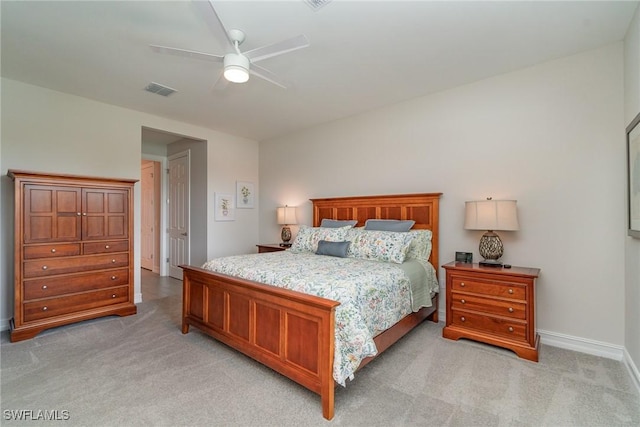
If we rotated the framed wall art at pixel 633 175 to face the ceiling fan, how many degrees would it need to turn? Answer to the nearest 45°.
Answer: approximately 45° to its left

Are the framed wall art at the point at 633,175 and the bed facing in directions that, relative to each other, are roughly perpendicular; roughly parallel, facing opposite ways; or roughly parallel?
roughly perpendicular

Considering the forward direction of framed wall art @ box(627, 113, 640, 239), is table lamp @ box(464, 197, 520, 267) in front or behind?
in front

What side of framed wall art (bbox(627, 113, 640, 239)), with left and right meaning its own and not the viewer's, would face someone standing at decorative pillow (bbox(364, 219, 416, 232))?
front

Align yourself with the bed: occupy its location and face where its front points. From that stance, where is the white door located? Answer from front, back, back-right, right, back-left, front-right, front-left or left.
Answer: right

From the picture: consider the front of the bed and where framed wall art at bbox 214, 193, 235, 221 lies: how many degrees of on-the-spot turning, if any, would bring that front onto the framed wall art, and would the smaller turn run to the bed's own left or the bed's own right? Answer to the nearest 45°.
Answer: approximately 90° to the bed's own right

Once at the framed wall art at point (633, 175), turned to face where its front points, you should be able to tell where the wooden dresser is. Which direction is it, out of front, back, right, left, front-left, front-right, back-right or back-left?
front-left

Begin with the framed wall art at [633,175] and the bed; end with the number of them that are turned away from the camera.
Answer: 0

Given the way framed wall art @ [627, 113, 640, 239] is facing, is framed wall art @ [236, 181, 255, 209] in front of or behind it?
in front

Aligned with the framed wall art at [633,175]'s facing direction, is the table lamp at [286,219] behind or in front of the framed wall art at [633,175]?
in front

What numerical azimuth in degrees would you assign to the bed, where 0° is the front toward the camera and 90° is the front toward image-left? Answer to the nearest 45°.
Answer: approximately 45°

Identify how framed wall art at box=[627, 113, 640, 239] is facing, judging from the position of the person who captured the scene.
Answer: facing to the left of the viewer
